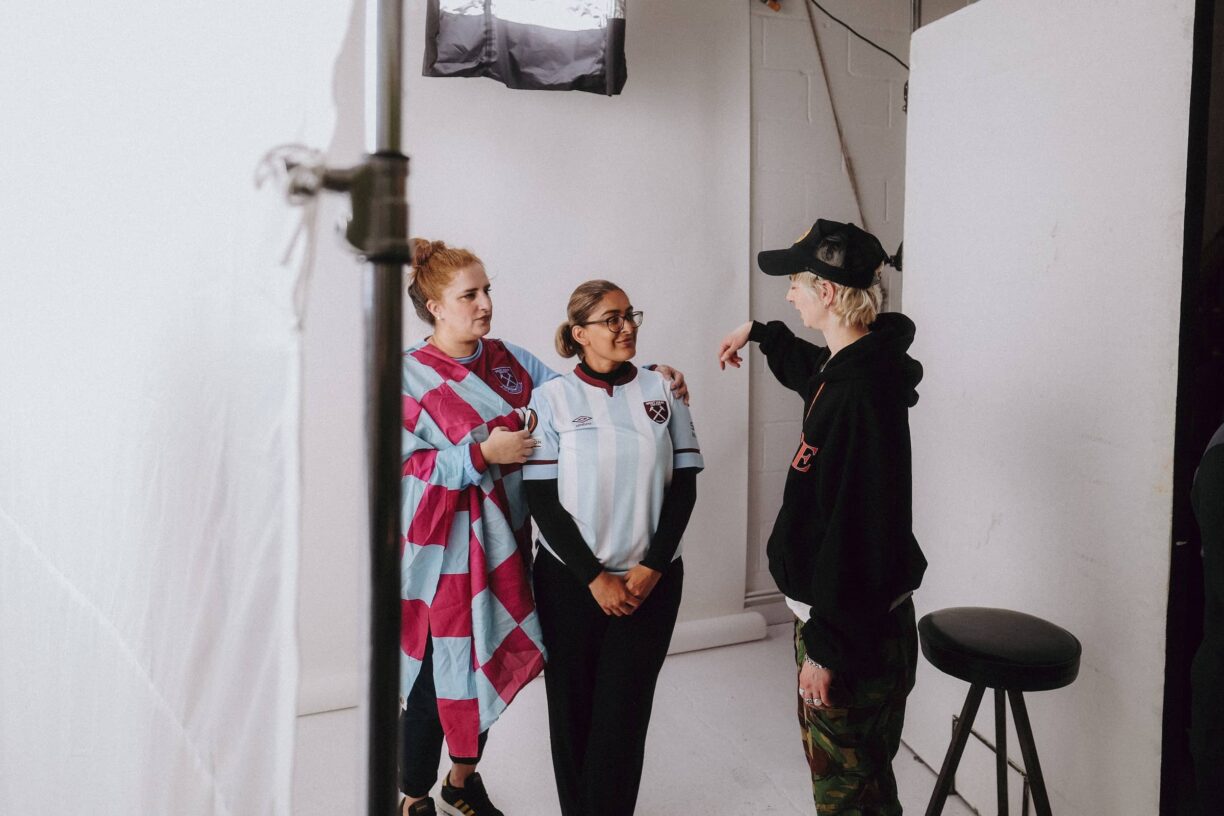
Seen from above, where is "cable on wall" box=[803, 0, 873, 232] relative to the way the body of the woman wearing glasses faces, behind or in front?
behind

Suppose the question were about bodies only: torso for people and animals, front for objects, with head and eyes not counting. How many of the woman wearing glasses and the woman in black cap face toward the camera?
1

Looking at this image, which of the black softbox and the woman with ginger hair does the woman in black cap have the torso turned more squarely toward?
the woman with ginger hair

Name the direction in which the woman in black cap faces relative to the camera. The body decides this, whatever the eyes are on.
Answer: to the viewer's left

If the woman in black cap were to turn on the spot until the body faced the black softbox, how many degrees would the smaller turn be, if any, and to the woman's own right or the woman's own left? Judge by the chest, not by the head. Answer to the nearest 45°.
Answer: approximately 45° to the woman's own right

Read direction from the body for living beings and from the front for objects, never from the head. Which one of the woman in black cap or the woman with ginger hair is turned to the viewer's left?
the woman in black cap

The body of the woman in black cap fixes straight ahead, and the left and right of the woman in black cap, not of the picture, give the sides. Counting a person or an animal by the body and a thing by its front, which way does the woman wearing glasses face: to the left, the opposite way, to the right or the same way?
to the left

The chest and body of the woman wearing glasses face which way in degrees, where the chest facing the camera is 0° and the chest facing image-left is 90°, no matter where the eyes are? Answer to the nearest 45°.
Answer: approximately 0°

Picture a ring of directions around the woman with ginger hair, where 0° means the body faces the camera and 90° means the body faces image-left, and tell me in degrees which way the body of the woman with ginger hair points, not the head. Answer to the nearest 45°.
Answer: approximately 315°

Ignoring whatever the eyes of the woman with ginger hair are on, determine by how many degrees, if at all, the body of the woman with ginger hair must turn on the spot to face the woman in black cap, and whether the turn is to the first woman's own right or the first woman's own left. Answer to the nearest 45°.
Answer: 0° — they already face them

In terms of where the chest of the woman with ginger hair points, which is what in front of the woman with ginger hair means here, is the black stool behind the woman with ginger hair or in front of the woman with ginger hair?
in front

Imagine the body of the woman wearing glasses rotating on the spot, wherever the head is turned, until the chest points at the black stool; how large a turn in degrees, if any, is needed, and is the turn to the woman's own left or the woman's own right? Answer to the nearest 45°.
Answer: approximately 90° to the woman's own left

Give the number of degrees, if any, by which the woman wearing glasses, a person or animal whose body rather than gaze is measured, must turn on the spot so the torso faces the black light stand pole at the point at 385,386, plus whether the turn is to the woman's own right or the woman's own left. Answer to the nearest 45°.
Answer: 0° — they already face it
